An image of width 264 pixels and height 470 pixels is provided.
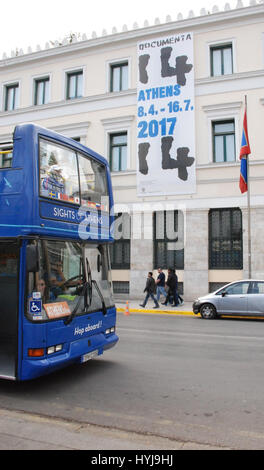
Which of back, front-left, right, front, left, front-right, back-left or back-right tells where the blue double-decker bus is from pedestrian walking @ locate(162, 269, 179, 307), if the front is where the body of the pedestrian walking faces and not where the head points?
left

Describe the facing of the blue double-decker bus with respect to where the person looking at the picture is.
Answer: facing the viewer and to the right of the viewer

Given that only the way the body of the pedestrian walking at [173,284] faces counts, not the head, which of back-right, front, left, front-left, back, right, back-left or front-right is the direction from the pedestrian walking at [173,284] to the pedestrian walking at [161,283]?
front-right

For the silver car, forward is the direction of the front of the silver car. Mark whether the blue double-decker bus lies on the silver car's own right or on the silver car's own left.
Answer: on the silver car's own left

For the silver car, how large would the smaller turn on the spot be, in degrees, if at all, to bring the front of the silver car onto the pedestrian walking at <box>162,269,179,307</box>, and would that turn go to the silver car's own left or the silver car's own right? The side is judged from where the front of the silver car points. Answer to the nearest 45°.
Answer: approximately 45° to the silver car's own right

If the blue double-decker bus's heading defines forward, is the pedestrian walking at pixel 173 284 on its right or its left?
on its left

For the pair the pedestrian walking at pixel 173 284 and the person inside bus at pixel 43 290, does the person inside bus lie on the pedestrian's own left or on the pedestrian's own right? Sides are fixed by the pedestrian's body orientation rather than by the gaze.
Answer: on the pedestrian's own left

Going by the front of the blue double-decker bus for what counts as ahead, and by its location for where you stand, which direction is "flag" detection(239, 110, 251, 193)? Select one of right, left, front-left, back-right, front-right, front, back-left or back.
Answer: left

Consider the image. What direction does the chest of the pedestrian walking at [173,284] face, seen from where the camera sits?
to the viewer's left

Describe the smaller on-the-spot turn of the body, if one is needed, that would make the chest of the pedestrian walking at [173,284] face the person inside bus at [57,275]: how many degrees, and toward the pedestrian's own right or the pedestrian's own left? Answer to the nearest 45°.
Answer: approximately 90° to the pedestrian's own left

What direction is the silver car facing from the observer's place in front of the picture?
facing to the left of the viewer

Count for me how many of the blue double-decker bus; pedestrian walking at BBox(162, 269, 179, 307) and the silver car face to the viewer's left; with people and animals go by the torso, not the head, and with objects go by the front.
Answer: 2

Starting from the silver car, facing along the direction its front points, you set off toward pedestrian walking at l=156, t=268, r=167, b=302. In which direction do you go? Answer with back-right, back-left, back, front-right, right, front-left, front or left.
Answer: front-right
